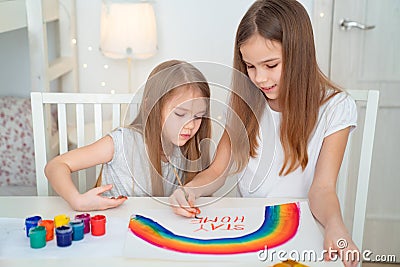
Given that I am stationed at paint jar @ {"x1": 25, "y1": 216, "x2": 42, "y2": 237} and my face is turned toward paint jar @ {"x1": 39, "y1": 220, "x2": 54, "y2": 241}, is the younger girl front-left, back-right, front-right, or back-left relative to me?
front-left

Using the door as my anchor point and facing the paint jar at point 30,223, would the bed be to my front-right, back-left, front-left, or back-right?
front-right

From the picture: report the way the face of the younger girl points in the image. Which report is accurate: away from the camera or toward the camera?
toward the camera

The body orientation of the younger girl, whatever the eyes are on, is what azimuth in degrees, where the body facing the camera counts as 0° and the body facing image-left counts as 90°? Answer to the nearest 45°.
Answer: approximately 315°
